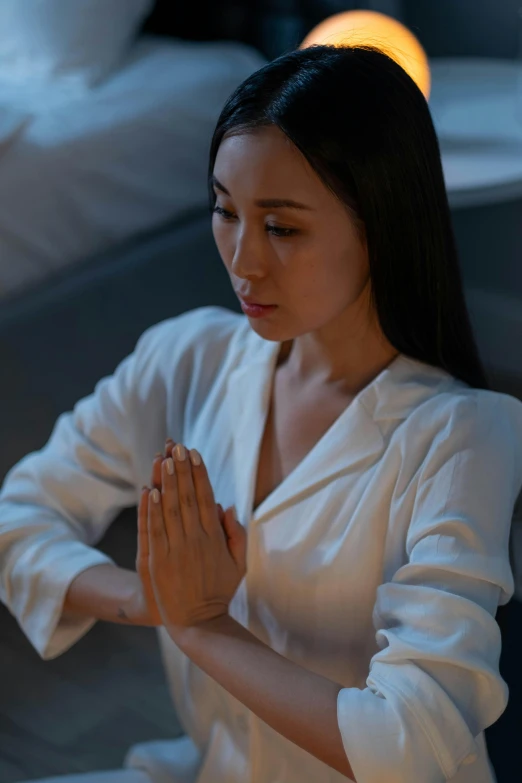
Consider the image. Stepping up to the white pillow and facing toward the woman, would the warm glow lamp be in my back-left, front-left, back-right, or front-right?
front-left

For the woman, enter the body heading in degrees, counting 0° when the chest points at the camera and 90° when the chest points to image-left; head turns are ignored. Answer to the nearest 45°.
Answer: approximately 45°

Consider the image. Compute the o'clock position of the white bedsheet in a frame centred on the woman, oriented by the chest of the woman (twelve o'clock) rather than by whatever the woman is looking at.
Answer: The white bedsheet is roughly at 4 o'clock from the woman.

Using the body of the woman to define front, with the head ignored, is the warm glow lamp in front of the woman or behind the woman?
behind

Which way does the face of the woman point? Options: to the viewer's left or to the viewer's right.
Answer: to the viewer's left
